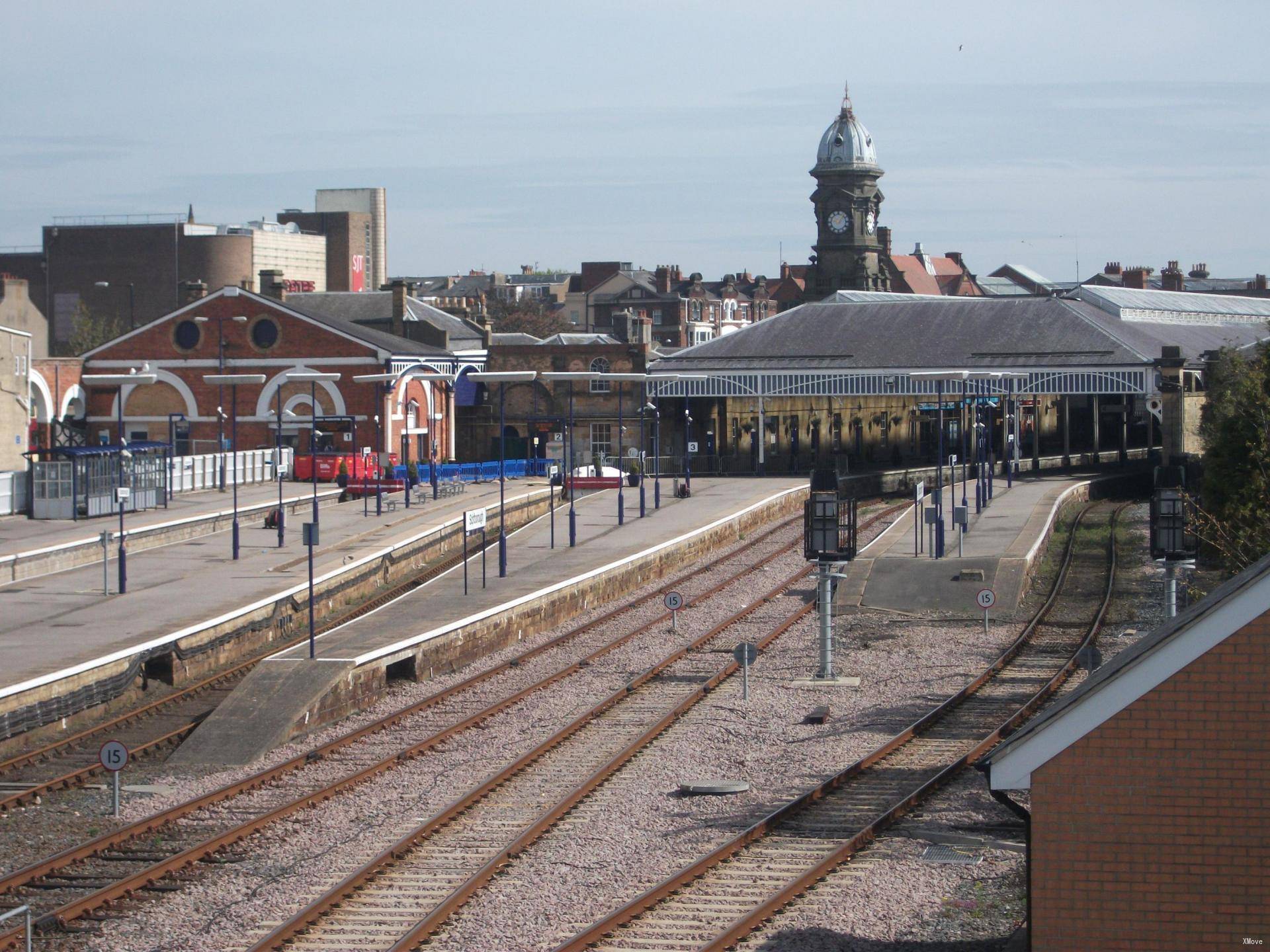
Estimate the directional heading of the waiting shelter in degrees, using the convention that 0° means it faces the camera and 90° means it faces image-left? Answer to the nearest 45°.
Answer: approximately 315°

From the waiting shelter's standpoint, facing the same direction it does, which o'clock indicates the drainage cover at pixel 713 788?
The drainage cover is roughly at 1 o'clock from the waiting shelter.

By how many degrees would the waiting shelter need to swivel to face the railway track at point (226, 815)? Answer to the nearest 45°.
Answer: approximately 45° to its right

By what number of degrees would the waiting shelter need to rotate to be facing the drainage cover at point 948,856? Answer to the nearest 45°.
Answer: approximately 45° to its right

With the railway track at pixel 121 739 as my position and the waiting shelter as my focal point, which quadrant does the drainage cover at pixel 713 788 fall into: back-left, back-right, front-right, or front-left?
back-right

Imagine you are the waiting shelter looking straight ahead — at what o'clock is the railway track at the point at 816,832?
The railway track is roughly at 1 o'clock from the waiting shelter.

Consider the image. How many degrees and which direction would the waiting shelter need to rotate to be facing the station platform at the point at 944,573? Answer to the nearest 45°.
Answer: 0° — it already faces it
